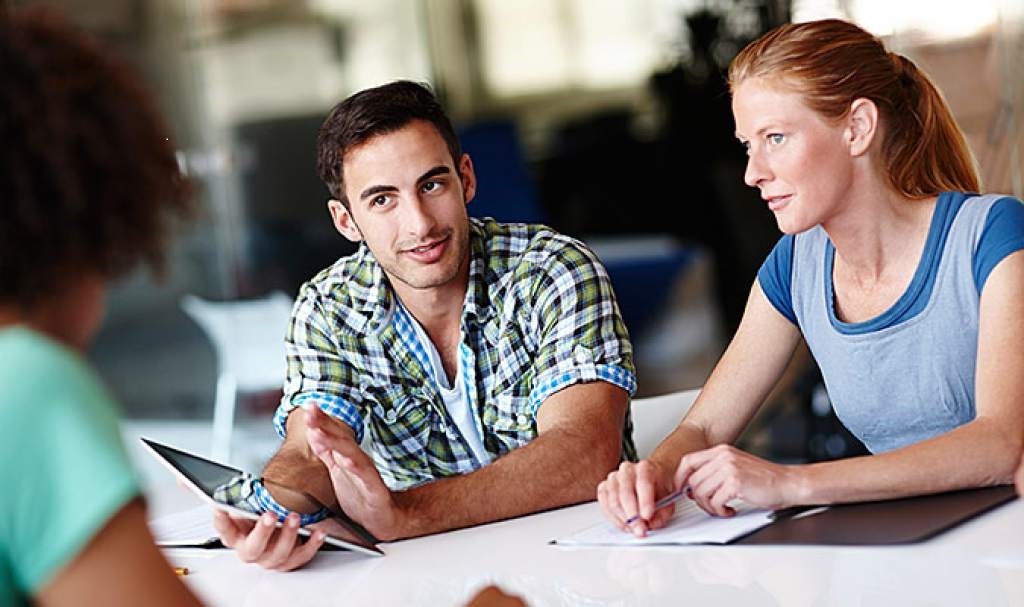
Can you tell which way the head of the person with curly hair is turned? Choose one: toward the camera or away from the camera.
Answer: away from the camera

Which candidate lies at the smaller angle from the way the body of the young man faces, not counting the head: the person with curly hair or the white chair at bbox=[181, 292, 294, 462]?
the person with curly hair

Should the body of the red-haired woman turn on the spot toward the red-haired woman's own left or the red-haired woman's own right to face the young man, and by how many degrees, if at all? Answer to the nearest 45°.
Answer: approximately 45° to the red-haired woman's own right

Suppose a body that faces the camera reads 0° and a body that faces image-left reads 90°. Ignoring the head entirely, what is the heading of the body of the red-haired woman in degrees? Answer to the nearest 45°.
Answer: approximately 45°

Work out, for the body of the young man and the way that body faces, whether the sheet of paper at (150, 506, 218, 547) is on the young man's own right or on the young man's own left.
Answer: on the young man's own right

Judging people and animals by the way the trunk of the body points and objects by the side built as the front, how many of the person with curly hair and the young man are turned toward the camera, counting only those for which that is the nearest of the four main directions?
1

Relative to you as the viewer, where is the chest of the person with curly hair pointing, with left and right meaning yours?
facing away from the viewer and to the right of the viewer

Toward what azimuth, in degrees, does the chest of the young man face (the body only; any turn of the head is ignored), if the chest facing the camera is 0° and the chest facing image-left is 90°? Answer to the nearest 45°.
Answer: approximately 0°
